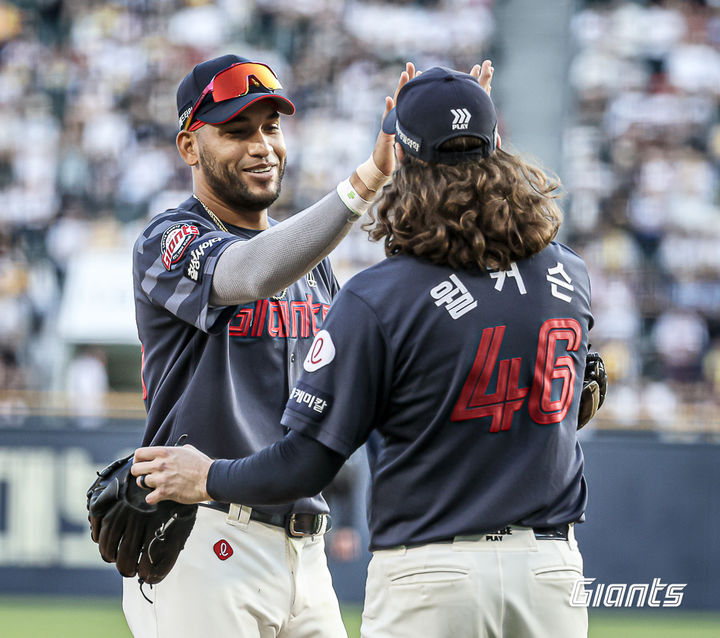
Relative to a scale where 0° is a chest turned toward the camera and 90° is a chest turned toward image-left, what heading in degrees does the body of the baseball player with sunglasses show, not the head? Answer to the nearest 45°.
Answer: approximately 315°

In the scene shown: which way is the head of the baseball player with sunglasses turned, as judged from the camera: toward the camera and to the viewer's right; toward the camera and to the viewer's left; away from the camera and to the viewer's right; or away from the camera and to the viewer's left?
toward the camera and to the viewer's right

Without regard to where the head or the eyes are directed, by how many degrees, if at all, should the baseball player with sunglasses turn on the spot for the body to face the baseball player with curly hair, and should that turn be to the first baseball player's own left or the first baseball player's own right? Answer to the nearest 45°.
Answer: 0° — they already face them
